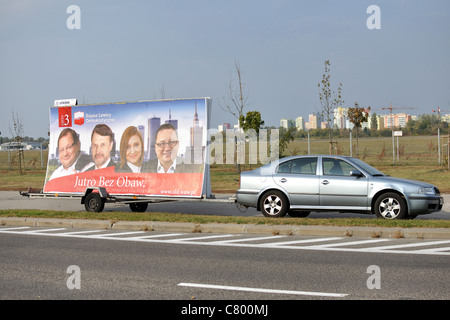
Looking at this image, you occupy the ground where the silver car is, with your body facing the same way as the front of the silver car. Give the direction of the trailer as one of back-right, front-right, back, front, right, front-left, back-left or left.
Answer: back

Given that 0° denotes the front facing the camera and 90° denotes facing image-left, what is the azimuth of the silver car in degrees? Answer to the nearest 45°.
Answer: approximately 270°

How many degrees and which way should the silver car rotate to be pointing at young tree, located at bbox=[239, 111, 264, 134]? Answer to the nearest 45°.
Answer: approximately 90° to its left

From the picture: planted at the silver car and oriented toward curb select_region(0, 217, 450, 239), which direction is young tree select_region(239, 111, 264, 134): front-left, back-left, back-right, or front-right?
back-right
